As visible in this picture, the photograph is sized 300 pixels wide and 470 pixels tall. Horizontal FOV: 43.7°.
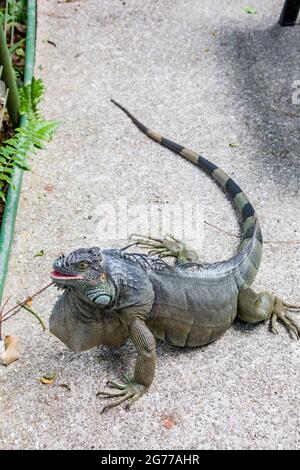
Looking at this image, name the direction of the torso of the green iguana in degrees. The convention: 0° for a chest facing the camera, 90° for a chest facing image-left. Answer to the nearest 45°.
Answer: approximately 90°

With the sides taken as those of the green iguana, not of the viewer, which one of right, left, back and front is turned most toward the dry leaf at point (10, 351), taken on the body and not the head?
front

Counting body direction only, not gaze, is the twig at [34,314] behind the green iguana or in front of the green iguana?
in front

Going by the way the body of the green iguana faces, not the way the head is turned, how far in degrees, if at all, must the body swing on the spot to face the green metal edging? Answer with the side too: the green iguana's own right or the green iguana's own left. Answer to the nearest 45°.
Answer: approximately 45° to the green iguana's own right
